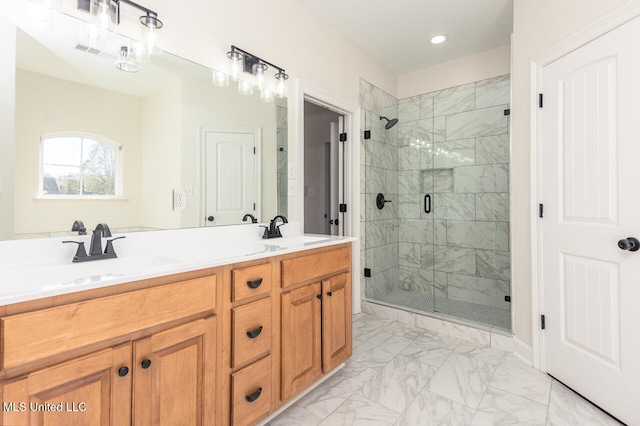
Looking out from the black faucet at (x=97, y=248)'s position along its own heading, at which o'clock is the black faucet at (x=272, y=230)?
the black faucet at (x=272, y=230) is roughly at 10 o'clock from the black faucet at (x=97, y=248).

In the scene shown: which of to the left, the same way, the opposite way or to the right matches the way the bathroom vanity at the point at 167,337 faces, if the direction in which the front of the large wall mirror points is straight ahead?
the same way

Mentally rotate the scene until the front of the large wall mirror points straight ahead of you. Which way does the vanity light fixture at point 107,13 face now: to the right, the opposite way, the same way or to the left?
the same way

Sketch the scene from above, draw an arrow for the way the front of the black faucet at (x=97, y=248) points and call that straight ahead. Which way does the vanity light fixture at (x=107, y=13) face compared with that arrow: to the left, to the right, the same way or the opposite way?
the same way

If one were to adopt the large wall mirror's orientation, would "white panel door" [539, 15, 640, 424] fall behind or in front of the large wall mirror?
in front

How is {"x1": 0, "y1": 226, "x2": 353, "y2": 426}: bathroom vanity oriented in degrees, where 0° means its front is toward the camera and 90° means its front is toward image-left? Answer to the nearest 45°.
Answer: approximately 315°

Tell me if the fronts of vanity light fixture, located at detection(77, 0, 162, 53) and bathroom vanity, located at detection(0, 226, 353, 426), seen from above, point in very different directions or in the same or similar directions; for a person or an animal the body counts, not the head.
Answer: same or similar directions

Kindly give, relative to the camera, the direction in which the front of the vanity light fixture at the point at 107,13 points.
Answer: facing the viewer and to the right of the viewer
